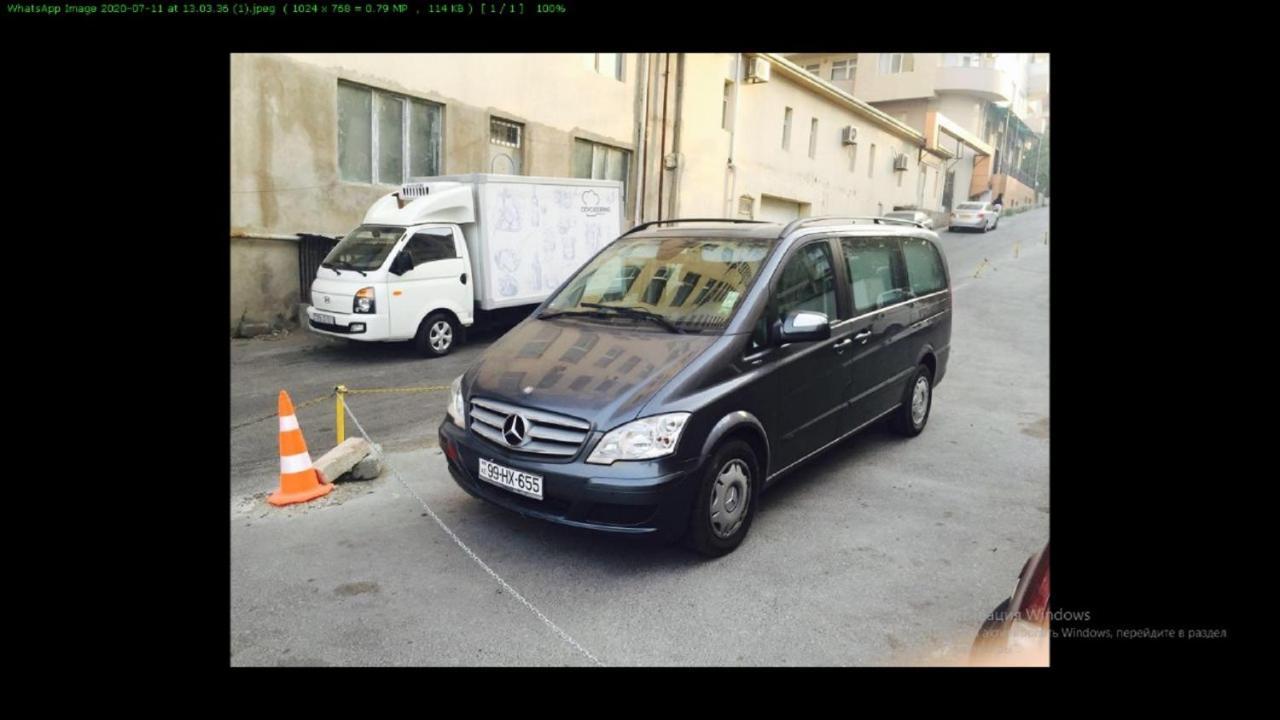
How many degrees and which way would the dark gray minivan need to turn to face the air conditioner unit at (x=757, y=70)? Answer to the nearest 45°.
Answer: approximately 135° to its right

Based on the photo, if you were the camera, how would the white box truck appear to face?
facing the viewer and to the left of the viewer

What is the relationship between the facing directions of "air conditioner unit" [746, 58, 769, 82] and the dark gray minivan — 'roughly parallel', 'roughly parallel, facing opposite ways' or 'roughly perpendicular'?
roughly perpendicular

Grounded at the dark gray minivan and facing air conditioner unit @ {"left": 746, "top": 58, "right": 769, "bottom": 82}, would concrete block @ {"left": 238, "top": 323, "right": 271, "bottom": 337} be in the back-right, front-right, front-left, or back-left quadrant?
front-left

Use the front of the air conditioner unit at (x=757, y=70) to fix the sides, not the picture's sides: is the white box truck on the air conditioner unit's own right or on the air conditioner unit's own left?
on the air conditioner unit's own right

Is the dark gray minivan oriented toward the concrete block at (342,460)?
no

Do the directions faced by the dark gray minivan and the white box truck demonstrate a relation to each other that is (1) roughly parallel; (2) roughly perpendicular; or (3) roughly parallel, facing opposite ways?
roughly parallel

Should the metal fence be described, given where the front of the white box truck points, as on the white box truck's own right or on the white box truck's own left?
on the white box truck's own right

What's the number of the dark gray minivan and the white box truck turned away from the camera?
0

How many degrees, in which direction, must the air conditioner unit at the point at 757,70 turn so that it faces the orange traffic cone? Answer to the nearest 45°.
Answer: approximately 45° to its right
